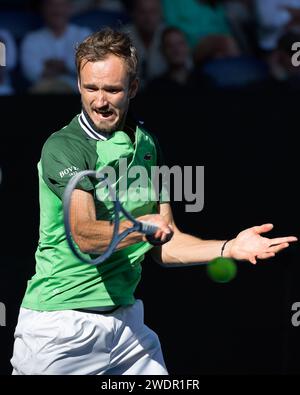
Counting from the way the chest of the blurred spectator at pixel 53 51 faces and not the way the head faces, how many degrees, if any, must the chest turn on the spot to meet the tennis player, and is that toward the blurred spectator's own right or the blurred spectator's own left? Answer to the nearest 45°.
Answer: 0° — they already face them

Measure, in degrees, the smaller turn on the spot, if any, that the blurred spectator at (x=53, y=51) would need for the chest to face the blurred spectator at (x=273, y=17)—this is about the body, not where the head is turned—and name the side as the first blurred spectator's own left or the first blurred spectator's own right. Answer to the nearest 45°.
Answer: approximately 90° to the first blurred spectator's own left

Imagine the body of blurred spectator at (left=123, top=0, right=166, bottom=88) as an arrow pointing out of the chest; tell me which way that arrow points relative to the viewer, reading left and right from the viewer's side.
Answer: facing the viewer

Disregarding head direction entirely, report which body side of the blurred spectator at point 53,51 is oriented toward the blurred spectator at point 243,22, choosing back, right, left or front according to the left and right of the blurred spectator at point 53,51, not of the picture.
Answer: left

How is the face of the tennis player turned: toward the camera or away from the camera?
toward the camera

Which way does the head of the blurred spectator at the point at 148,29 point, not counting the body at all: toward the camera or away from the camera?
toward the camera

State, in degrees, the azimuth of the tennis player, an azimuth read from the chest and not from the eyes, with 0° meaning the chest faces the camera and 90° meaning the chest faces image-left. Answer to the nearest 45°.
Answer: approximately 315°

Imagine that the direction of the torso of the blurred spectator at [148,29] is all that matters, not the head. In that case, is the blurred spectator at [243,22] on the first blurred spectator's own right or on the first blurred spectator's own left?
on the first blurred spectator's own left

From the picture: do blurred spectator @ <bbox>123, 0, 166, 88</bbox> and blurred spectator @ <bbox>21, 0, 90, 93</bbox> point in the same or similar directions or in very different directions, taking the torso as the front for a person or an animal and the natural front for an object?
same or similar directions

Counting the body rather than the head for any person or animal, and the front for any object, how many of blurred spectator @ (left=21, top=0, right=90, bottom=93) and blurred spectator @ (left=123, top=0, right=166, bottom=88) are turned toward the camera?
2

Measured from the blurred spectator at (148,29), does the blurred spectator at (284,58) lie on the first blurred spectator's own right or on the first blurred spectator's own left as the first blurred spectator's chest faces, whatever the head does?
on the first blurred spectator's own left

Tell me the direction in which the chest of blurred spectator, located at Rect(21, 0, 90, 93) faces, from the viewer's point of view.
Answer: toward the camera

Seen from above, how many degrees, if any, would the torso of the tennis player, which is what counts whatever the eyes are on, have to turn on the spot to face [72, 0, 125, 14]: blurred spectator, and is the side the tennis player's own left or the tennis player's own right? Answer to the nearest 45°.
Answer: approximately 135° to the tennis player's own left
